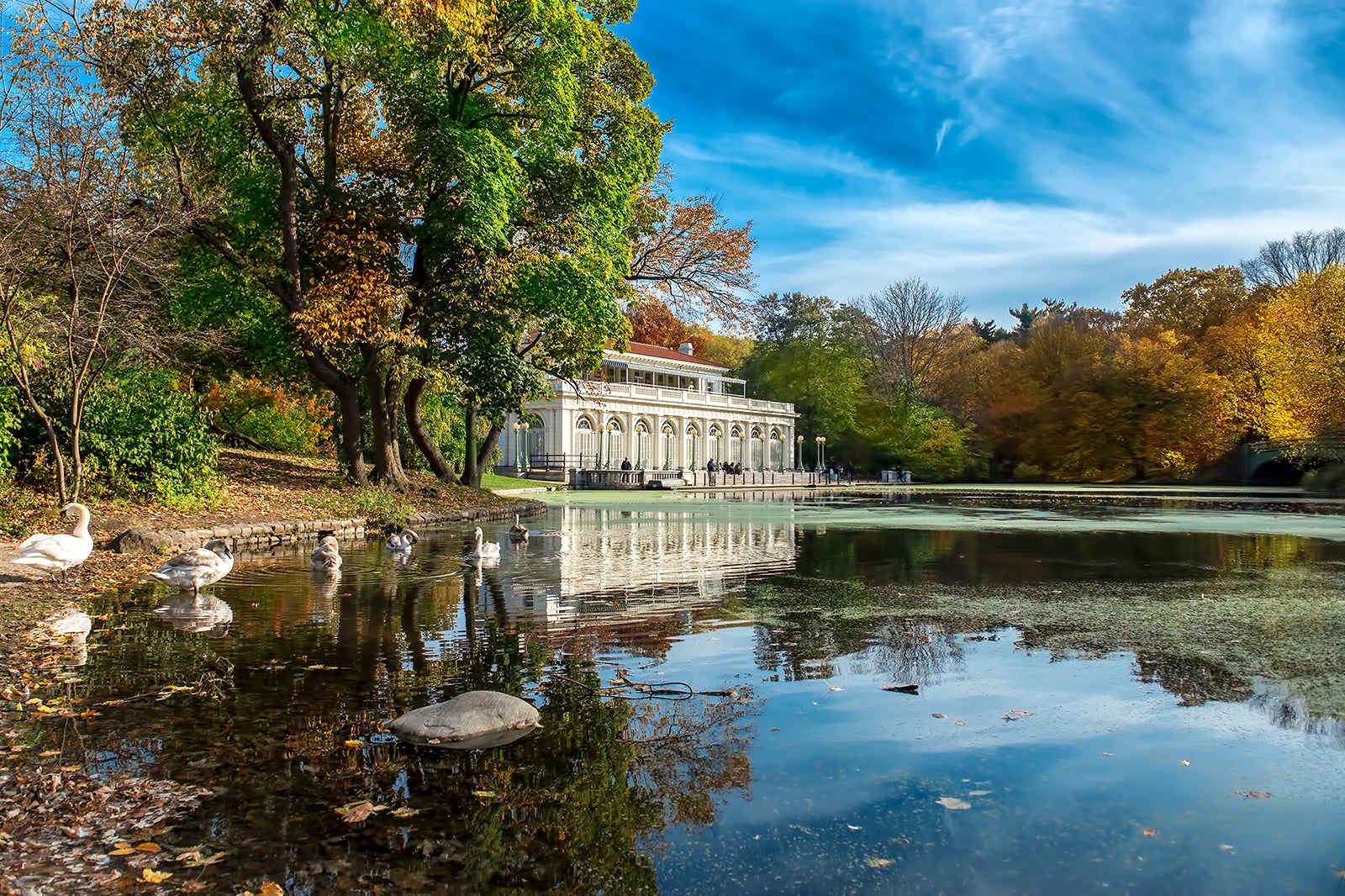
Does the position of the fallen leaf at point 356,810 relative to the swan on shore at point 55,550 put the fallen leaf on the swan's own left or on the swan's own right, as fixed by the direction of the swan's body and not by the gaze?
on the swan's own right

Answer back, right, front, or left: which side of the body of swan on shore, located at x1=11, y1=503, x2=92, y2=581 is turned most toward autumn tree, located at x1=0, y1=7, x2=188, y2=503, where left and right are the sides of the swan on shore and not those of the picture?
left

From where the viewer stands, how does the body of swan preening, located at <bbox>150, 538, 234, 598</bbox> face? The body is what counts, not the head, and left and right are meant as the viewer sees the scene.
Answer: facing to the right of the viewer

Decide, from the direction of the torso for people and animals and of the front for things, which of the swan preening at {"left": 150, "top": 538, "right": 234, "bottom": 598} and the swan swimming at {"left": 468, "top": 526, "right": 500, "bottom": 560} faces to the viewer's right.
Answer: the swan preening

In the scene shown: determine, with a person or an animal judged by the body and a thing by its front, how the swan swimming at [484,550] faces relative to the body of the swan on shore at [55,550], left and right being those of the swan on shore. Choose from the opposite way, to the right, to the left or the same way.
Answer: the opposite way

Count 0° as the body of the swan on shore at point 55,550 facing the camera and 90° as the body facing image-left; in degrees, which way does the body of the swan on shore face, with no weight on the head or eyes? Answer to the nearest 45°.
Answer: approximately 270°

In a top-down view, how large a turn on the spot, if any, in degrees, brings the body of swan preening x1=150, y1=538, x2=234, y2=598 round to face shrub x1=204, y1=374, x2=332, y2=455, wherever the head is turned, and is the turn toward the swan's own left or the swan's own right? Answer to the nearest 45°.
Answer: approximately 90° to the swan's own left

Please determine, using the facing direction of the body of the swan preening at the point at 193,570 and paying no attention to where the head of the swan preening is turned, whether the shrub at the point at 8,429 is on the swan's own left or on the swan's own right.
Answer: on the swan's own left

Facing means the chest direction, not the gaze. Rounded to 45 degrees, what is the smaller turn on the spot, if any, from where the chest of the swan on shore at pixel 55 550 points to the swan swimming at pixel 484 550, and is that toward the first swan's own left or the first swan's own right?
0° — it already faces it

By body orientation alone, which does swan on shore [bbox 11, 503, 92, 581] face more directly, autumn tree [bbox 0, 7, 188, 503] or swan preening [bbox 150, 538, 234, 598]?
the swan preening

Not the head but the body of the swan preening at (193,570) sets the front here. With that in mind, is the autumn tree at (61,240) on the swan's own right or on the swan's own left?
on the swan's own left

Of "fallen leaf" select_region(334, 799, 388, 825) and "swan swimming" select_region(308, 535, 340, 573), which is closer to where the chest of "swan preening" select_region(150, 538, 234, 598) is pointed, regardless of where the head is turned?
the swan swimming

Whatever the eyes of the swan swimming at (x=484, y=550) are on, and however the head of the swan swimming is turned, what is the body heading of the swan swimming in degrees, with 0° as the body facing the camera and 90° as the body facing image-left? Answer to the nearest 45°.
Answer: approximately 45°

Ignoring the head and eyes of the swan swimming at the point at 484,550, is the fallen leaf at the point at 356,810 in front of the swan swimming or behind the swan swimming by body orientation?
in front

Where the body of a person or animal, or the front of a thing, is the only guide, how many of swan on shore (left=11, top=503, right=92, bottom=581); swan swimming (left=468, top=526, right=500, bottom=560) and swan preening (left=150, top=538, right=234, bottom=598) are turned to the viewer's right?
2
